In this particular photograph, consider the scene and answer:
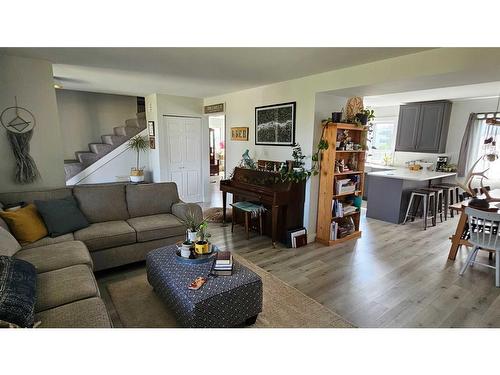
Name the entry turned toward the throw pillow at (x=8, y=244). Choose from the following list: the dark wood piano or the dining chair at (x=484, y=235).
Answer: the dark wood piano

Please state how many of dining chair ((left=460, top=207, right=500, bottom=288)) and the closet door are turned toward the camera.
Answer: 1

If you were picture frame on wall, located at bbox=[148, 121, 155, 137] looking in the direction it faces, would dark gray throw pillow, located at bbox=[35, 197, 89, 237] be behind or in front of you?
in front

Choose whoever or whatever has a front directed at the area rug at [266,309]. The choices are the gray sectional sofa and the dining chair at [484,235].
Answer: the gray sectional sofa

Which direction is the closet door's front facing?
toward the camera

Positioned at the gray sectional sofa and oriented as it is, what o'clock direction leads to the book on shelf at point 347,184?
The book on shelf is roughly at 11 o'clock from the gray sectional sofa.

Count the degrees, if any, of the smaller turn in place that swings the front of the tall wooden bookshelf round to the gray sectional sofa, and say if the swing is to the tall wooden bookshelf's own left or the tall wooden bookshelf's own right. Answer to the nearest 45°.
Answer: approximately 90° to the tall wooden bookshelf's own right

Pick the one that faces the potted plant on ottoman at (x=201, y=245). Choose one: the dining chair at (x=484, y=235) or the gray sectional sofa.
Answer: the gray sectional sofa

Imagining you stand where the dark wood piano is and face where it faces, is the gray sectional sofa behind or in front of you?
in front

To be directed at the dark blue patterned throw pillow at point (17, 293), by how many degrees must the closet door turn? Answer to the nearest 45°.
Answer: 0° — it already faces it

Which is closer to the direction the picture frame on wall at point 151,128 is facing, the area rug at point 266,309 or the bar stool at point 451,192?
the area rug

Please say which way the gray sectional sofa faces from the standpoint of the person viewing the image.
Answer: facing the viewer and to the right of the viewer

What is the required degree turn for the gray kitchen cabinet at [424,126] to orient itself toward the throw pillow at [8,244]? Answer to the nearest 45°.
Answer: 0° — it already faces it

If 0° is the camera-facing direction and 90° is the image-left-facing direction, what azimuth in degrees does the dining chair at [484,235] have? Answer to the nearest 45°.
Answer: approximately 225°

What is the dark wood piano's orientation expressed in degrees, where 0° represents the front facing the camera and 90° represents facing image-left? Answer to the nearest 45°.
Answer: approximately 45°

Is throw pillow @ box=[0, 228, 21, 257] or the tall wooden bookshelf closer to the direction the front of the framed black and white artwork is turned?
the throw pillow

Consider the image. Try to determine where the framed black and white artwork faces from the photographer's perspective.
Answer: facing the viewer and to the left of the viewer

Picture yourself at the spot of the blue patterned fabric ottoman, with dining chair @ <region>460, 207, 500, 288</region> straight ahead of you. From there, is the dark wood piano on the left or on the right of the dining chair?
left
